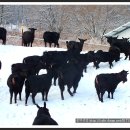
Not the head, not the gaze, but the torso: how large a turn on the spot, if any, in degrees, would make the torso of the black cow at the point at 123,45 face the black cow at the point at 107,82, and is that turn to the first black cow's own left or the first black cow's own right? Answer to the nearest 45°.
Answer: approximately 90° to the first black cow's own left

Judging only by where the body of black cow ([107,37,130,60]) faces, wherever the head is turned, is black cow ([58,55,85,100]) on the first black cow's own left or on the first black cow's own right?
on the first black cow's own left

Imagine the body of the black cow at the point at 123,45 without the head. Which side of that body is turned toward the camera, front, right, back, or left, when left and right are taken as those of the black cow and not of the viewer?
left

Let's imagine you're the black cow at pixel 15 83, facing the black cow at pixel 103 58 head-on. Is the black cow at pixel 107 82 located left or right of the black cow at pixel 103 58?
right

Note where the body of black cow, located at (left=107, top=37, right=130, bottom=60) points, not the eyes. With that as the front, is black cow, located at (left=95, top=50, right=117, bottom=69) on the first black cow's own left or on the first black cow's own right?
on the first black cow's own left
